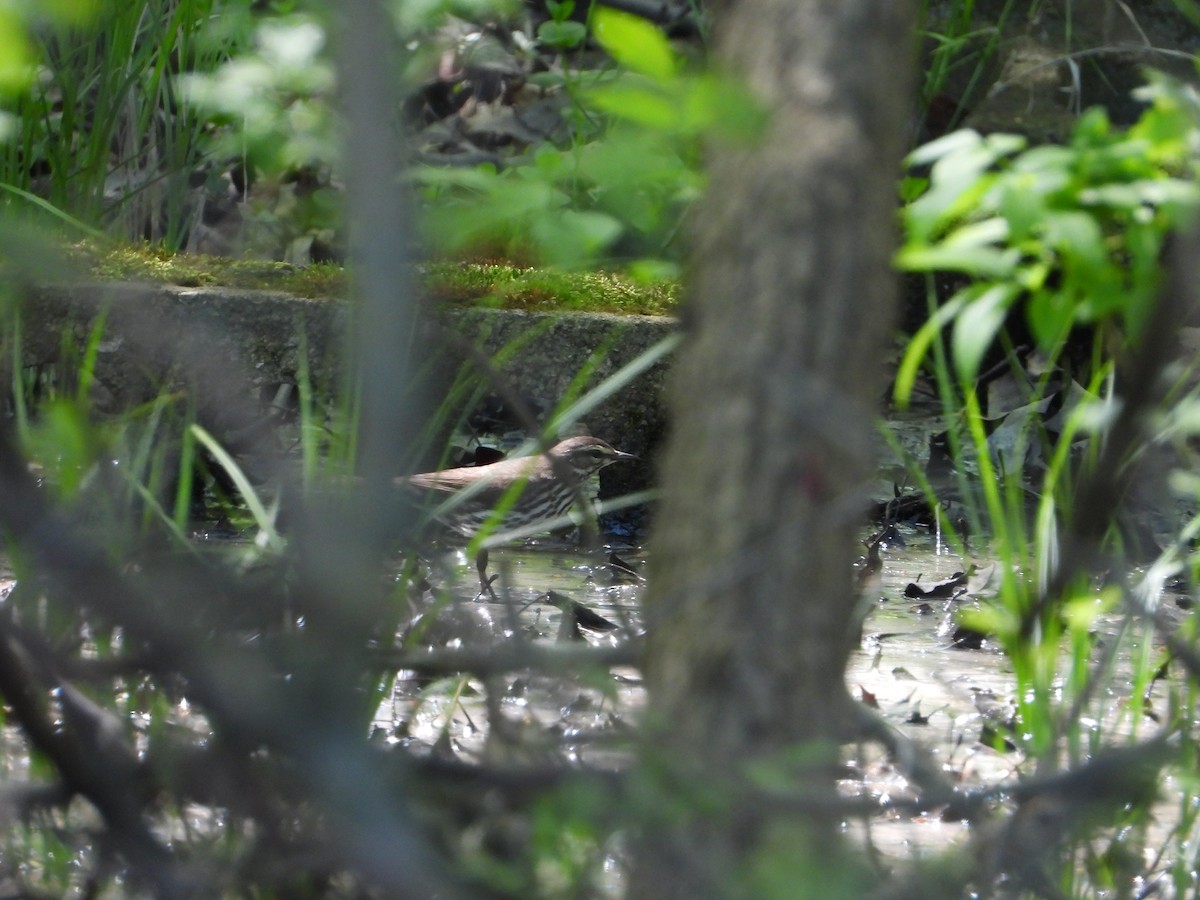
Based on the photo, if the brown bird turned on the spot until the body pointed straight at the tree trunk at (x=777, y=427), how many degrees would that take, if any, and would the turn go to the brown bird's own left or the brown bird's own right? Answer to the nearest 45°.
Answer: approximately 90° to the brown bird's own right

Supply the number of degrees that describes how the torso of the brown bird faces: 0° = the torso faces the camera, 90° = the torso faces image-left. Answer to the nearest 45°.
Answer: approximately 270°

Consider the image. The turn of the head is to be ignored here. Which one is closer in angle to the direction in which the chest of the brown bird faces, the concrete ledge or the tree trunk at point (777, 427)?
the tree trunk
